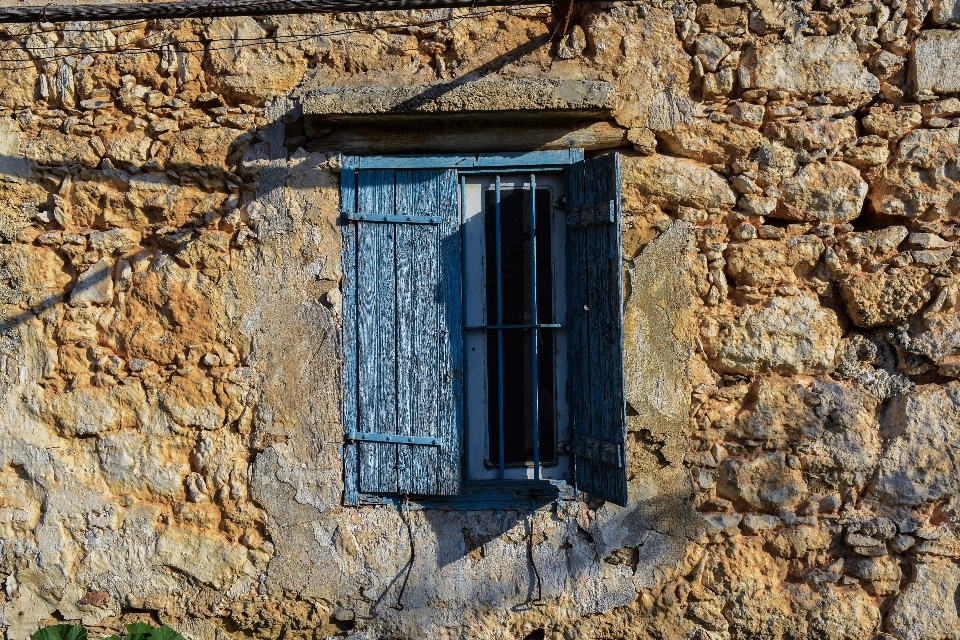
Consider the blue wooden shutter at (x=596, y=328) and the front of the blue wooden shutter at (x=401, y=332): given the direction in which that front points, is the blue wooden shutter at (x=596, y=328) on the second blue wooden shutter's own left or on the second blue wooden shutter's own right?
on the second blue wooden shutter's own left

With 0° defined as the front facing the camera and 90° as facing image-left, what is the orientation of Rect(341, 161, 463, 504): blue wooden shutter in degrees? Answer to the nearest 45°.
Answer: approximately 0°
